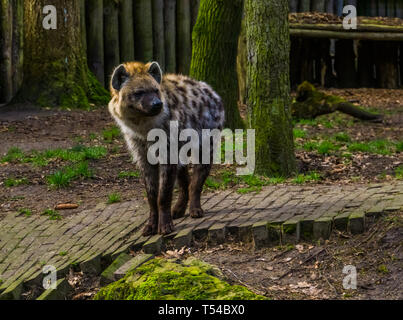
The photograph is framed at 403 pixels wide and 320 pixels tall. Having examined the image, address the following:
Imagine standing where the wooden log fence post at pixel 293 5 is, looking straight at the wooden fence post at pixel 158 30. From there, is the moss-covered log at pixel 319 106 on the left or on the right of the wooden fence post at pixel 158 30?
left

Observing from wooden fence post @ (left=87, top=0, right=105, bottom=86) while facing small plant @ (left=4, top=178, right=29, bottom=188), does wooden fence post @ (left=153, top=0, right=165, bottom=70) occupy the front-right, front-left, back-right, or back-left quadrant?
back-left

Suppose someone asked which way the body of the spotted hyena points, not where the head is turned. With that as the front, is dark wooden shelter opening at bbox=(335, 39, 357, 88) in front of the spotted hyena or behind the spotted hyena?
behind

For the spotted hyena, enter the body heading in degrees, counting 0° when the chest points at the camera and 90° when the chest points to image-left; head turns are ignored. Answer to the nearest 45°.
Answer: approximately 45°

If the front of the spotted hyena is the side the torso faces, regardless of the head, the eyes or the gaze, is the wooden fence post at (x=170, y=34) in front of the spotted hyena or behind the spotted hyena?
behind

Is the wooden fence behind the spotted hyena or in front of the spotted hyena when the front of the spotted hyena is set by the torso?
behind

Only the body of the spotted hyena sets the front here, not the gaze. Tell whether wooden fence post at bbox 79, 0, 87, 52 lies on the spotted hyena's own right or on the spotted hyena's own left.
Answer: on the spotted hyena's own right

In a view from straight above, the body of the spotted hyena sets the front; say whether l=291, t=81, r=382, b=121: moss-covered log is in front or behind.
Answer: behind

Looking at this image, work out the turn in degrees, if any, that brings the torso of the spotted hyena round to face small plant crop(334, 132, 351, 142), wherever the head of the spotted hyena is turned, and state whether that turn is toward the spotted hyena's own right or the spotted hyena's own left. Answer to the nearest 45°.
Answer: approximately 180°

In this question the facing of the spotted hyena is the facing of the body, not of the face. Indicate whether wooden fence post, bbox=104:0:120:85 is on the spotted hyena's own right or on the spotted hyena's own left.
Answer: on the spotted hyena's own right

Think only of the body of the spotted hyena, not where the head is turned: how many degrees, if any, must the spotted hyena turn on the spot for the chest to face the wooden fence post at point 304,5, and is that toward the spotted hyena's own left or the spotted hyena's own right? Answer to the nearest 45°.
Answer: approximately 135° to the spotted hyena's own right

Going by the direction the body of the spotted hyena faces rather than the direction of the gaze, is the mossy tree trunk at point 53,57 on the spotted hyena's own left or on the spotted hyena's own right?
on the spotted hyena's own right

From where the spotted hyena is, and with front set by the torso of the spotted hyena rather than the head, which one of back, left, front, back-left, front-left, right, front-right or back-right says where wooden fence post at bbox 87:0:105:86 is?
back-right
